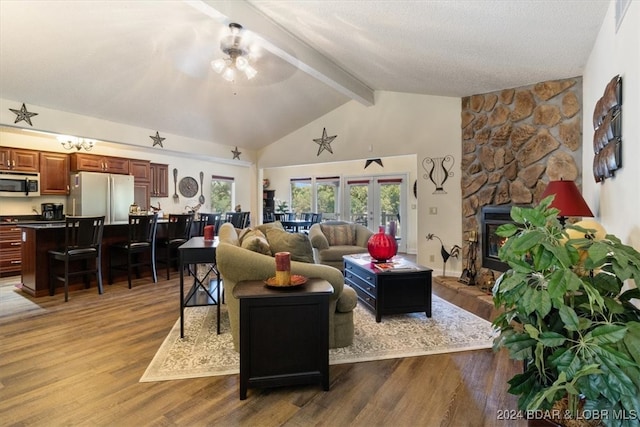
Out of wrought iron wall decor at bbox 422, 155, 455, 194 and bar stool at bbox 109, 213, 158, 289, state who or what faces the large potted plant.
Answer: the wrought iron wall decor

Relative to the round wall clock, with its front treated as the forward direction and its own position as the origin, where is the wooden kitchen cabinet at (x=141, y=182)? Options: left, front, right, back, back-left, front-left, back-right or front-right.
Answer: right

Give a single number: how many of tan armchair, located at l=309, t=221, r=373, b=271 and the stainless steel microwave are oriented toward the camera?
2

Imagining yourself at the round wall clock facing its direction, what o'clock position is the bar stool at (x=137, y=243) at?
The bar stool is roughly at 2 o'clock from the round wall clock.

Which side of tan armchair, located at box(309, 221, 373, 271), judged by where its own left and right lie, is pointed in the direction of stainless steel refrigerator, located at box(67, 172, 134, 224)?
right

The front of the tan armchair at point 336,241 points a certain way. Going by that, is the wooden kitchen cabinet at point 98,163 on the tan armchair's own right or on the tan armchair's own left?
on the tan armchair's own right

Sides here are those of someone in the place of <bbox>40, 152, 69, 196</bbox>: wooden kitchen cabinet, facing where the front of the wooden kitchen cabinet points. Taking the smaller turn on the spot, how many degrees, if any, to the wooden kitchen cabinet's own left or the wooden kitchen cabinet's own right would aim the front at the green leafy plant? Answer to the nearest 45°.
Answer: approximately 90° to the wooden kitchen cabinet's own left

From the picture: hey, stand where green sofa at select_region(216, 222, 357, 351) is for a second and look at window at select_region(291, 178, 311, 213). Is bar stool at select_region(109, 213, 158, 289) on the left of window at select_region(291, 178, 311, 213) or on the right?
left

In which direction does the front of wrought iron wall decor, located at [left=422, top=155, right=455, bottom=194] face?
toward the camera

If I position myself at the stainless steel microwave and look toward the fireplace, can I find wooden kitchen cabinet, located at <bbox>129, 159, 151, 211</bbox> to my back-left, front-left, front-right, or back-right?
front-left

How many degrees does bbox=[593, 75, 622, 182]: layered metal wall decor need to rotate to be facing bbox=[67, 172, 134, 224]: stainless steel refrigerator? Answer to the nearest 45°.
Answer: approximately 45° to its right

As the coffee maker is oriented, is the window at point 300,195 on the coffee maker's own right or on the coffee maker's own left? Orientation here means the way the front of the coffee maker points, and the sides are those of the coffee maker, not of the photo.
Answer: on the coffee maker's own left

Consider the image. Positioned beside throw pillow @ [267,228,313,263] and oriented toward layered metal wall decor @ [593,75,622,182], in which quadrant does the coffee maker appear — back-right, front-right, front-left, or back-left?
back-left

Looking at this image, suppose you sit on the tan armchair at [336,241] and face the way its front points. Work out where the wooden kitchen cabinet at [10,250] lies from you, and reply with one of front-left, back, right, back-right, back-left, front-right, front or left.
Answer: right

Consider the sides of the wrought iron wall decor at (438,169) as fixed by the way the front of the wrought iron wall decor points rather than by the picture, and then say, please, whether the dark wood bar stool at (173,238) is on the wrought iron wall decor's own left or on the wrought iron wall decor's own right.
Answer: on the wrought iron wall decor's own right

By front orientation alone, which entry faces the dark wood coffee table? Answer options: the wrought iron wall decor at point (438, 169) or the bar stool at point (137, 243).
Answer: the wrought iron wall decor

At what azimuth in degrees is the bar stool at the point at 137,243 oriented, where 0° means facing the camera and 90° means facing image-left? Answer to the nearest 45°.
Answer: approximately 135°

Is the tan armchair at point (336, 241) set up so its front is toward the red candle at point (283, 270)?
yes

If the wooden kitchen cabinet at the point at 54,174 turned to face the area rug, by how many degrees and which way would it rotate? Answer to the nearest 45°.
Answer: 0° — it already faces it

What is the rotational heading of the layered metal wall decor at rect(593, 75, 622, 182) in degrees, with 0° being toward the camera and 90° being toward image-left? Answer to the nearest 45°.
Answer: approximately 45°
